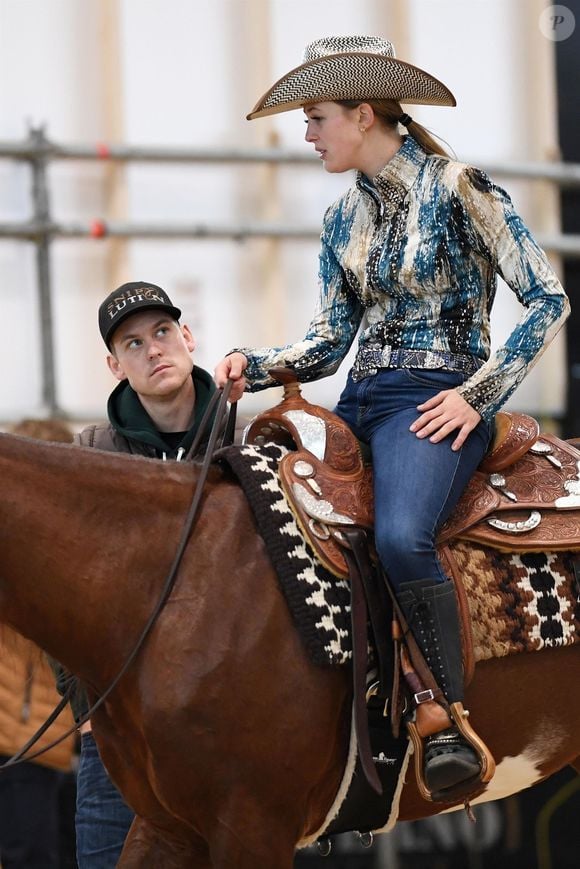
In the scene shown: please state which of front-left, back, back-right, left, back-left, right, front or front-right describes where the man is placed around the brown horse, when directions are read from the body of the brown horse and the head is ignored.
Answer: right

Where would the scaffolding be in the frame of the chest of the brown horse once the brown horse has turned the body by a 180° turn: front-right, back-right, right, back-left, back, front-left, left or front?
left

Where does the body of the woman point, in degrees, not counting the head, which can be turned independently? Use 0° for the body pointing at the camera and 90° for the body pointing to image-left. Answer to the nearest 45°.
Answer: approximately 45°

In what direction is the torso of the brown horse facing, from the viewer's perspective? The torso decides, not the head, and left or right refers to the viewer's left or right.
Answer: facing to the left of the viewer

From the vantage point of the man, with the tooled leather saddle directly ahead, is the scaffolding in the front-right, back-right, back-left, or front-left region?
back-left

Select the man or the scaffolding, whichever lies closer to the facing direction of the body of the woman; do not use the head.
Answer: the man

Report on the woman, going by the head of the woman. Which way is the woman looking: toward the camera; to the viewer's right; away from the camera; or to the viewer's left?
to the viewer's left

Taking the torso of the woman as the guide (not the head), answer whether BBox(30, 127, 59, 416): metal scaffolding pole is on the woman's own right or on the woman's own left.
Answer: on the woman's own right
